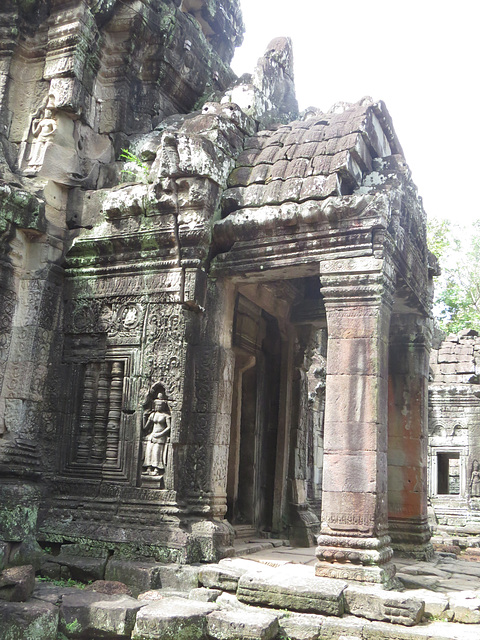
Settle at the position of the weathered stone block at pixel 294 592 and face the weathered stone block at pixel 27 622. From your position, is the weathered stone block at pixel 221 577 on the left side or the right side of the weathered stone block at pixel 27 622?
right

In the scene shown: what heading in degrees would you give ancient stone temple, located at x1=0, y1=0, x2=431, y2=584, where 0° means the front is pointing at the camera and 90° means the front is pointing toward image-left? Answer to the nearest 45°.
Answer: approximately 315°

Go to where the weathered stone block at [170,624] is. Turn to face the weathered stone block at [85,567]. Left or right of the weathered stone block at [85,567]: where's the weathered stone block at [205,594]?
right

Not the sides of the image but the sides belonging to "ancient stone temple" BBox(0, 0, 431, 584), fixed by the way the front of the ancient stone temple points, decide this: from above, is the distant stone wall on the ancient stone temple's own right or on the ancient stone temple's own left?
on the ancient stone temple's own left

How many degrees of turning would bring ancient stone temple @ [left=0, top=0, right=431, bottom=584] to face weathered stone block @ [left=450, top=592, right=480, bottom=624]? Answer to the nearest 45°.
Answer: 0° — it already faces it
